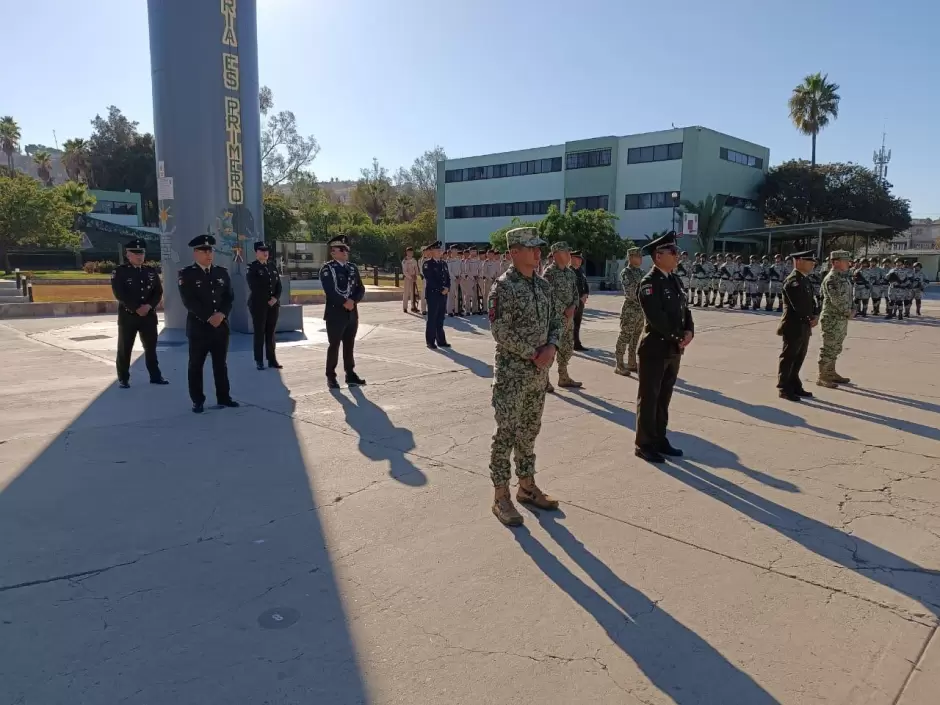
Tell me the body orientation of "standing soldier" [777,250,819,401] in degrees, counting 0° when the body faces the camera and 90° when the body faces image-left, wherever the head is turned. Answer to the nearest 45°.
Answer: approximately 315°

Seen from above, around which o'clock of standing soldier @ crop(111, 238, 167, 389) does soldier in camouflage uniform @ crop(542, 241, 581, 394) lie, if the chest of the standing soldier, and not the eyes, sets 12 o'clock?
The soldier in camouflage uniform is roughly at 10 o'clock from the standing soldier.

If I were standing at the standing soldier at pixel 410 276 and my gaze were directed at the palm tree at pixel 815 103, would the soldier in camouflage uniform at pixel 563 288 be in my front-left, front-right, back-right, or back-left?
back-right

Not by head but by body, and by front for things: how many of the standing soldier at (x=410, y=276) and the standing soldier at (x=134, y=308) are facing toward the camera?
2

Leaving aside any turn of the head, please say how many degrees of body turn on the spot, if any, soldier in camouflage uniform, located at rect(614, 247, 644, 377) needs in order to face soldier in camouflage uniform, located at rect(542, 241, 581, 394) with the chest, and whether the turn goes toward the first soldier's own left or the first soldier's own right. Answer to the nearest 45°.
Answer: approximately 90° to the first soldier's own right

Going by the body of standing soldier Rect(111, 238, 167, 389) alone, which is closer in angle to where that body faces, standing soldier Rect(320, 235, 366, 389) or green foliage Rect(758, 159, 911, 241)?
the standing soldier

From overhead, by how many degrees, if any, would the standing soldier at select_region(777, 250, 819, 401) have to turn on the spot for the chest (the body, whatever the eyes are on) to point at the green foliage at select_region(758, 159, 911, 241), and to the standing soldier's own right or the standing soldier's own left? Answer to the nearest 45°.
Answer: approximately 135° to the standing soldier's own left

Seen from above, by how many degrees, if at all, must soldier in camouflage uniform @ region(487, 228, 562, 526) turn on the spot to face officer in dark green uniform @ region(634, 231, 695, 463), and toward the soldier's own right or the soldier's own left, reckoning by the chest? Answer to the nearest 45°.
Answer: approximately 90° to the soldier's own left

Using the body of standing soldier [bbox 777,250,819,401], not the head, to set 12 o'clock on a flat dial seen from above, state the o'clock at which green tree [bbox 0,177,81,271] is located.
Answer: The green tree is roughly at 5 o'clock from the standing soldier.

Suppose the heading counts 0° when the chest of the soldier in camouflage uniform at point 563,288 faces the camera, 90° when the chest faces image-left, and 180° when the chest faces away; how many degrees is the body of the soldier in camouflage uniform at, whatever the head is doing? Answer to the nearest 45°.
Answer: approximately 315°
